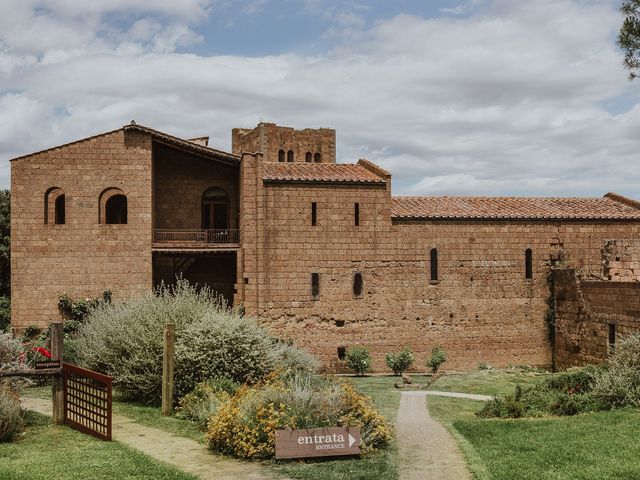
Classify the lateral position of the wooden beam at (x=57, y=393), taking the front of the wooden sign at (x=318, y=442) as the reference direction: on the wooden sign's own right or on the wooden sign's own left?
on the wooden sign's own right

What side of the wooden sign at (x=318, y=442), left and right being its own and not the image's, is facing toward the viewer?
front

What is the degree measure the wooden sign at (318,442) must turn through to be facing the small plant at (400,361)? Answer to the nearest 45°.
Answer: approximately 180°

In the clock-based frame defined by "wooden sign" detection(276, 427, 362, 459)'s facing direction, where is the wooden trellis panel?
The wooden trellis panel is roughly at 4 o'clock from the wooden sign.

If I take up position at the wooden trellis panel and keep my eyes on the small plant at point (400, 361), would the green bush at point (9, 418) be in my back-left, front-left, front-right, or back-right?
back-left

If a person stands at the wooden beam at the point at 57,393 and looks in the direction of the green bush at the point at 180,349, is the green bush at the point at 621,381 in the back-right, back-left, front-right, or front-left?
front-right

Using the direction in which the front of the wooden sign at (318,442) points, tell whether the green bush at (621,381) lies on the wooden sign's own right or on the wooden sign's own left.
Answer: on the wooden sign's own left

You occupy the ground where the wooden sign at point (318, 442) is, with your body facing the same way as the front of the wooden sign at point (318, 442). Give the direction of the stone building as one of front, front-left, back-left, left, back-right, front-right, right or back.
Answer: back

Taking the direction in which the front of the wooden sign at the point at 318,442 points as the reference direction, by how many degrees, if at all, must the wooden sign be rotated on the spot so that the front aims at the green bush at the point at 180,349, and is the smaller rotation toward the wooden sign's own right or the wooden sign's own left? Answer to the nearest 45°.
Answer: approximately 135° to the wooden sign's own right

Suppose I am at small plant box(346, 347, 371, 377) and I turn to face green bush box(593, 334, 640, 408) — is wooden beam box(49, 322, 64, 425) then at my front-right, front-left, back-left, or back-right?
front-right
